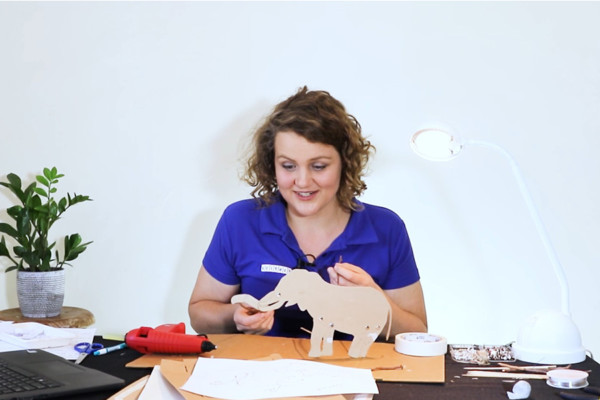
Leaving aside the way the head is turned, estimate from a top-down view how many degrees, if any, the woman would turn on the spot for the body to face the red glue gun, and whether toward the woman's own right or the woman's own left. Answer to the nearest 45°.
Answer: approximately 45° to the woman's own right

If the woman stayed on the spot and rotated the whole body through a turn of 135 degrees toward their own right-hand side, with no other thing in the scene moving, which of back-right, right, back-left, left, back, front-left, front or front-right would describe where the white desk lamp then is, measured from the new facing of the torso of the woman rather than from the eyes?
back

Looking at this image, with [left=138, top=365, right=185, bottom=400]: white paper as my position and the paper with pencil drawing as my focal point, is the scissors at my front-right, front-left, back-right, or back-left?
back-left

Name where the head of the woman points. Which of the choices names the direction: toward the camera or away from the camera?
toward the camera

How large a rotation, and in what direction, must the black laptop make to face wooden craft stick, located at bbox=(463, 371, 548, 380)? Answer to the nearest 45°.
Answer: approximately 45° to its right

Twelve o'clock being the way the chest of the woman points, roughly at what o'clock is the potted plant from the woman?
The potted plant is roughly at 4 o'clock from the woman.

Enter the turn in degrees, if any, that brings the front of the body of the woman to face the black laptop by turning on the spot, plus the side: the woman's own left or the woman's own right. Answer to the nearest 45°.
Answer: approximately 45° to the woman's own right

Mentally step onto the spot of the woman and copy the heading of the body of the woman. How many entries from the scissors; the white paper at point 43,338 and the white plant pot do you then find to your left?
0

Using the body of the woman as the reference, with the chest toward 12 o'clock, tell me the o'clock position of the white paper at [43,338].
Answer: The white paper is roughly at 2 o'clock from the woman.

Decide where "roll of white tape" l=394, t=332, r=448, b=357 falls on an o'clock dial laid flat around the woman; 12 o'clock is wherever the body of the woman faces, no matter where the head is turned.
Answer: The roll of white tape is roughly at 11 o'clock from the woman.

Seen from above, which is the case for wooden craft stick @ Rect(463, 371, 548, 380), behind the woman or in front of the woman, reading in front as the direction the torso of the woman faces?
in front

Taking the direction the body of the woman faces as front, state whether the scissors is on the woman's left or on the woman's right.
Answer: on the woman's right

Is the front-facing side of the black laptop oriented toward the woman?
yes

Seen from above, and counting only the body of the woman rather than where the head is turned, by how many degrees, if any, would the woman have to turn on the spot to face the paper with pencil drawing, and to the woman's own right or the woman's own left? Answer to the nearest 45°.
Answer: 0° — they already face it

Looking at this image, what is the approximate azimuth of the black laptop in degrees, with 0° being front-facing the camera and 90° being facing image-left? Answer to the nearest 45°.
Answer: approximately 225°

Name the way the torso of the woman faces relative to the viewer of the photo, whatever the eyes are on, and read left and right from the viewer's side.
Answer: facing the viewer
